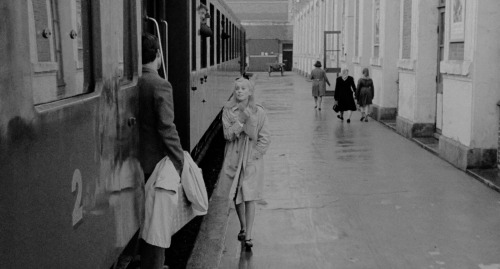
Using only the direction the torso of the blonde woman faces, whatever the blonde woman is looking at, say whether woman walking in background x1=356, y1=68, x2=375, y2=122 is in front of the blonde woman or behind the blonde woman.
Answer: behind

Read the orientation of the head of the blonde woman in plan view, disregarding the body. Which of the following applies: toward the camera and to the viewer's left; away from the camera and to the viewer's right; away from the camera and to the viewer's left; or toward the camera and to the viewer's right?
toward the camera and to the viewer's left

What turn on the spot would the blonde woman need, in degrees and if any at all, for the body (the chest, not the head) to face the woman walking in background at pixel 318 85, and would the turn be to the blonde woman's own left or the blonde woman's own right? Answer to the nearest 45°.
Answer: approximately 135° to the blonde woman's own right

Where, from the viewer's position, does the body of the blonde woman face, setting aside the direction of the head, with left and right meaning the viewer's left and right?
facing the viewer and to the left of the viewer

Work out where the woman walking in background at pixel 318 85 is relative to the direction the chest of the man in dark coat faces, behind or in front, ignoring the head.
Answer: in front
